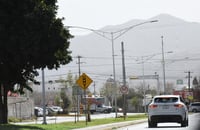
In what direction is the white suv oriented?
away from the camera

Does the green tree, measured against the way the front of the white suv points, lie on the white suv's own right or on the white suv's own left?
on the white suv's own left
